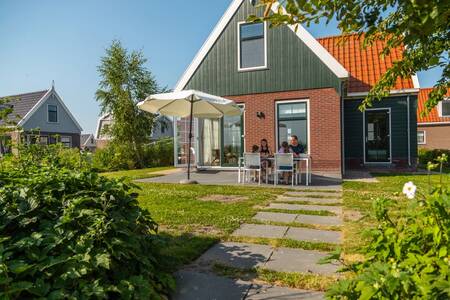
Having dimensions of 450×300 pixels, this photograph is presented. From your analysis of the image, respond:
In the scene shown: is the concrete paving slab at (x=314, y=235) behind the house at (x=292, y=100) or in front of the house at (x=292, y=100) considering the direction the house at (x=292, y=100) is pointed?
in front

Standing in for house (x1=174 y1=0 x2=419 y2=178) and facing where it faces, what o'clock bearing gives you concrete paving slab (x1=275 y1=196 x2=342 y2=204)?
The concrete paving slab is roughly at 12 o'clock from the house.

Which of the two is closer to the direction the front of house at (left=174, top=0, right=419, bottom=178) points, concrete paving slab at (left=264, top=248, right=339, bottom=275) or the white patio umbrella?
the concrete paving slab

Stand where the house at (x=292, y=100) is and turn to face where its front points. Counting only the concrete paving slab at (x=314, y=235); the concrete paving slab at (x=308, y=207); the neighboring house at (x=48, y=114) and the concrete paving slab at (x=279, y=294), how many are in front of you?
3

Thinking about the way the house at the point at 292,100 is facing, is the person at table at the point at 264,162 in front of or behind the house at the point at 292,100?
in front

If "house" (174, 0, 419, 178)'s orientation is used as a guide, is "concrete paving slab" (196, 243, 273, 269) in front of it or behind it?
in front

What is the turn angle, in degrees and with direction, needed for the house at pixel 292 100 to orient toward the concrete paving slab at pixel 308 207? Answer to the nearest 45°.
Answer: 0° — it already faces it

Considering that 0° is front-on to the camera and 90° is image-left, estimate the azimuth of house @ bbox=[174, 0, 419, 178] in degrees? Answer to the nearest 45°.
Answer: approximately 0°

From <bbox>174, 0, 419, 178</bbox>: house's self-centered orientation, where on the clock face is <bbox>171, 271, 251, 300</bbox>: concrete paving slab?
The concrete paving slab is roughly at 12 o'clock from the house.

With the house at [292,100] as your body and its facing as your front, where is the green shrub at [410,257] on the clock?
The green shrub is roughly at 12 o'clock from the house.

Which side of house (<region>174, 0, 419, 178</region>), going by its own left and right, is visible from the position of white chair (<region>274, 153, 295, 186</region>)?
front
